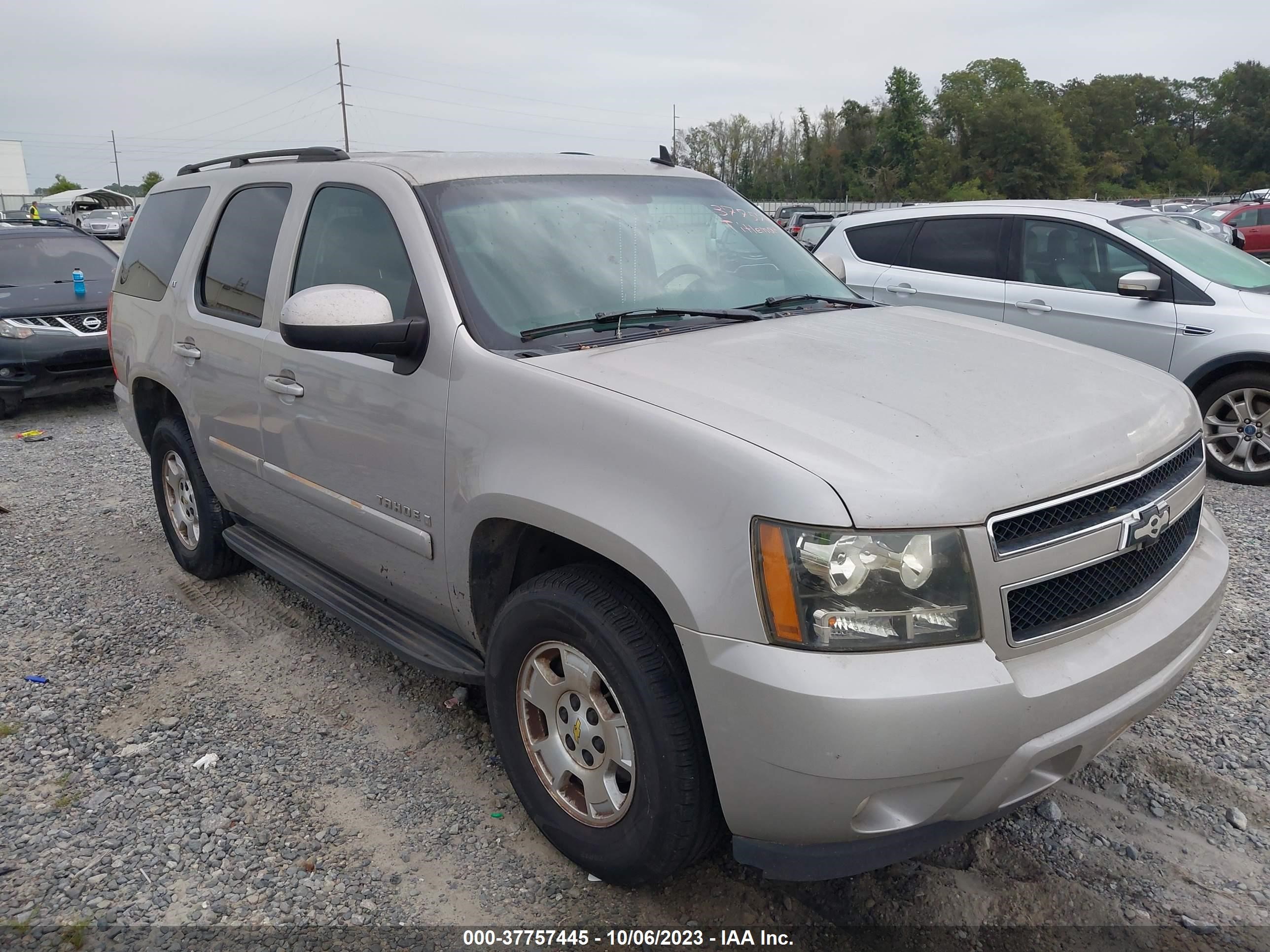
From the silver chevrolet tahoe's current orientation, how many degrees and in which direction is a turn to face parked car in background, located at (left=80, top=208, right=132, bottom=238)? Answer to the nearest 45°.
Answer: approximately 180°

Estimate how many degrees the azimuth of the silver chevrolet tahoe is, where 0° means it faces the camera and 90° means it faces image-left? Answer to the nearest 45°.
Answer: approximately 315°

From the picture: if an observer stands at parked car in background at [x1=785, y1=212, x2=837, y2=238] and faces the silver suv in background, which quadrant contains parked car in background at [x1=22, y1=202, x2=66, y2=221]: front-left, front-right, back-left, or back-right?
back-right

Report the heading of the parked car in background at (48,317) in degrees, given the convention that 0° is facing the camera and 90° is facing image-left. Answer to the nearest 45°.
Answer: approximately 315°

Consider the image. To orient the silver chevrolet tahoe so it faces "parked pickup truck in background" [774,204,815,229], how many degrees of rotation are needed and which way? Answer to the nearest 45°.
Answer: approximately 135° to its left

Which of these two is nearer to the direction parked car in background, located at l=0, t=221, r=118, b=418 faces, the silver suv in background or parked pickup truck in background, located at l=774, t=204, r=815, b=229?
the silver suv in background

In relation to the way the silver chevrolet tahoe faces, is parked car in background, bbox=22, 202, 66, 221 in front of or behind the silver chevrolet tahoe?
behind

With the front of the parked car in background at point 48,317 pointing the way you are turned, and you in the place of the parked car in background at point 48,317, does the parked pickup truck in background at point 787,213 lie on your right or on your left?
on your left
